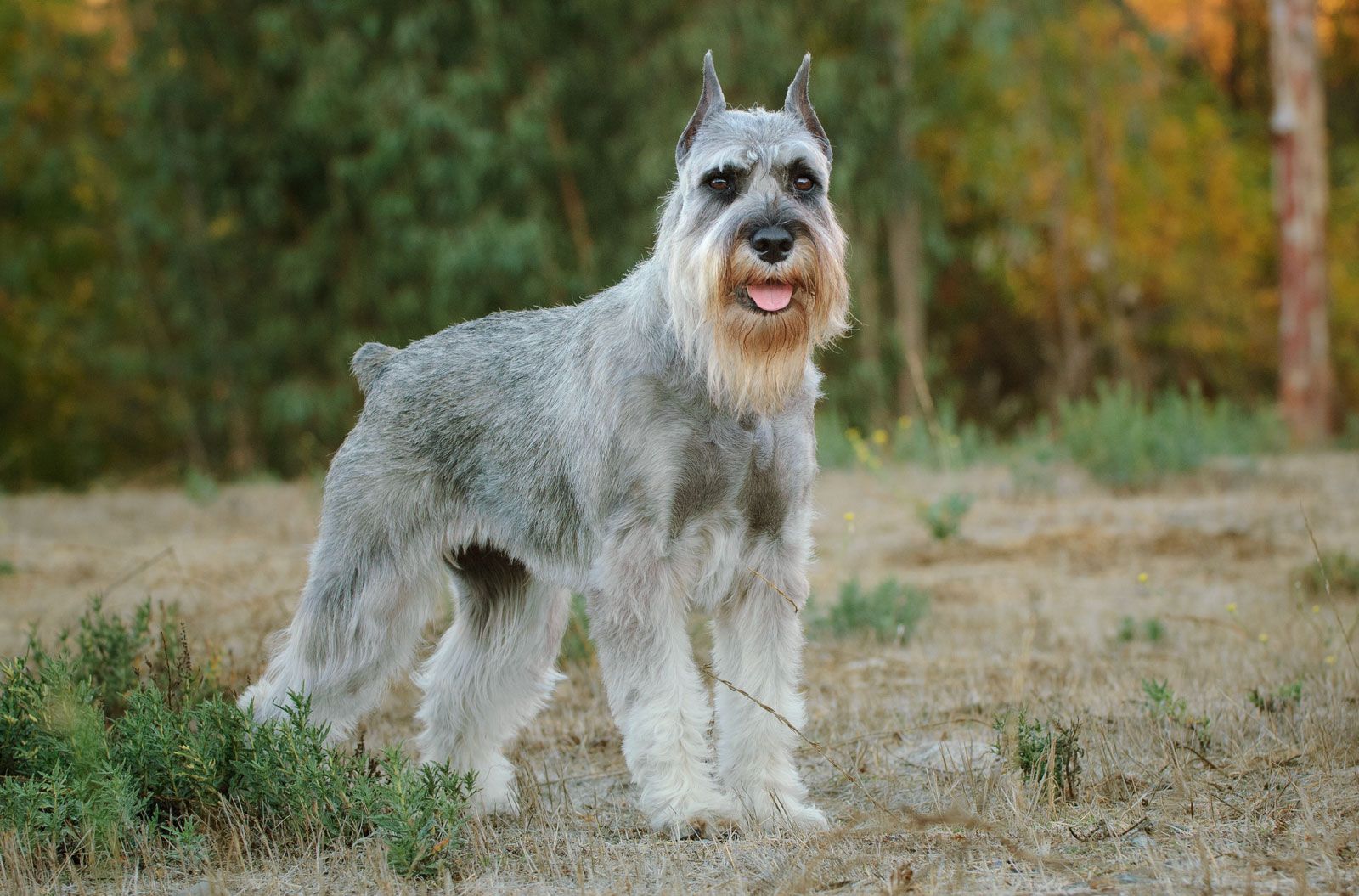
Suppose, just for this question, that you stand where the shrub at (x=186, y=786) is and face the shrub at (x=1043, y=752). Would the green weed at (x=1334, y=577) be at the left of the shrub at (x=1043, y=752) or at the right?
left

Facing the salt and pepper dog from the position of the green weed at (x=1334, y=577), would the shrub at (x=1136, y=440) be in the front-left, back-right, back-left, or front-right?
back-right

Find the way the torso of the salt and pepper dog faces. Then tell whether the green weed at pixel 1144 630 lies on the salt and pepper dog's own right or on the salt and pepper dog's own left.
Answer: on the salt and pepper dog's own left

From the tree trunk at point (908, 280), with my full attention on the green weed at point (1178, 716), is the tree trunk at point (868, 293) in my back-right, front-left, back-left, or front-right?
back-right

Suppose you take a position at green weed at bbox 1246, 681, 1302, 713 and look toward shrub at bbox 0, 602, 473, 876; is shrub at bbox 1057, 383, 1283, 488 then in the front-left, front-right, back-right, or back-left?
back-right

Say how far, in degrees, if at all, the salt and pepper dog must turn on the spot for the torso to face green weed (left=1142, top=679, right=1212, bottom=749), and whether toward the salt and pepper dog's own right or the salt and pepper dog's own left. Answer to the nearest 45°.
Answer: approximately 45° to the salt and pepper dog's own left

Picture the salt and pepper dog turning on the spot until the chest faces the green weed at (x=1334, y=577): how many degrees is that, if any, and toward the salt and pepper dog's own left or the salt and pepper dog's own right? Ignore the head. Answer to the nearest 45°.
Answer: approximately 90° to the salt and pepper dog's own left

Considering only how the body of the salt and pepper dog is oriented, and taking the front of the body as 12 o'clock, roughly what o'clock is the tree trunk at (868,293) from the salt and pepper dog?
The tree trunk is roughly at 8 o'clock from the salt and pepper dog.

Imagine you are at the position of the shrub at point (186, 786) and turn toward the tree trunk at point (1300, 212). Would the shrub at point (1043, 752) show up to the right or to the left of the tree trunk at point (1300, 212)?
right

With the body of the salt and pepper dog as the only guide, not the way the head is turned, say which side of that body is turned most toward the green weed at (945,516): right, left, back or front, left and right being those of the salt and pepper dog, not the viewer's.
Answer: left

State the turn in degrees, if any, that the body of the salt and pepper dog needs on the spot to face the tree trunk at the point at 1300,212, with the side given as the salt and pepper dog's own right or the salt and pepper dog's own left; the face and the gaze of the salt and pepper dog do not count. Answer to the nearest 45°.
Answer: approximately 90° to the salt and pepper dog's own left

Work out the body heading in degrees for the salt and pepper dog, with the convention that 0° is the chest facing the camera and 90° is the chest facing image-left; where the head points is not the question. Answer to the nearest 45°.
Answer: approximately 315°

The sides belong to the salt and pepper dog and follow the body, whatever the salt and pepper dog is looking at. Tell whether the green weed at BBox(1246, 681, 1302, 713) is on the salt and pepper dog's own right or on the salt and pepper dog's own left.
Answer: on the salt and pepper dog's own left

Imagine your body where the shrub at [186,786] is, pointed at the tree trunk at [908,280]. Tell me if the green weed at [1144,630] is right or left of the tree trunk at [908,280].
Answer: right

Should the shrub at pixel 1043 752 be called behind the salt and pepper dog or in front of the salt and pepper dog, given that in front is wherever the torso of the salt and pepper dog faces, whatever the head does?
in front
